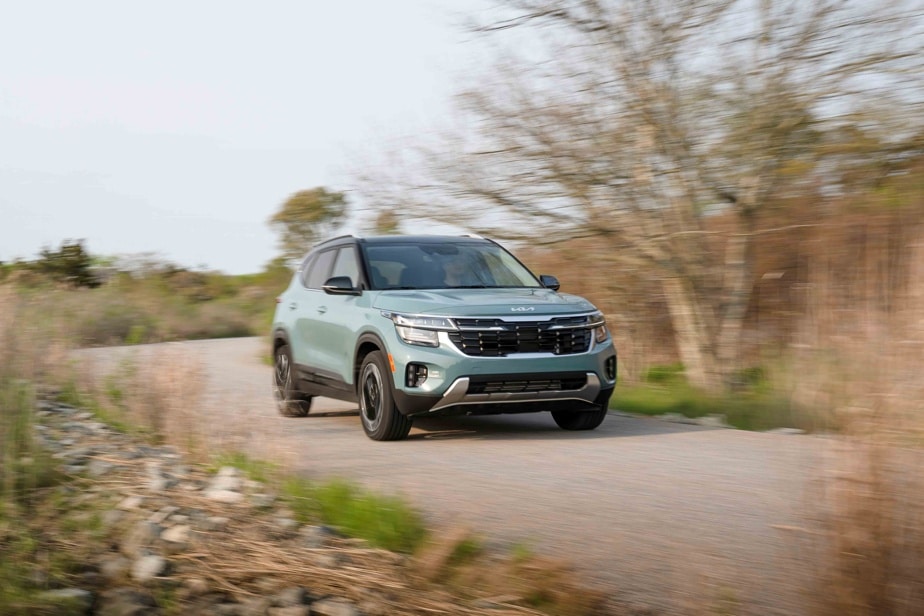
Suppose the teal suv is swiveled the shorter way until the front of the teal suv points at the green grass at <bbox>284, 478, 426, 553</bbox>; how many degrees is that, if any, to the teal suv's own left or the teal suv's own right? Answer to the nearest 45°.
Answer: approximately 45° to the teal suv's own right

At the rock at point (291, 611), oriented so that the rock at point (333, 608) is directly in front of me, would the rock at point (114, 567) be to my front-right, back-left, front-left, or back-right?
back-left

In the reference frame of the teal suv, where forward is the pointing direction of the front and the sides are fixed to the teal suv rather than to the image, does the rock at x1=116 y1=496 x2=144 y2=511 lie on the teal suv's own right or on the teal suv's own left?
on the teal suv's own right

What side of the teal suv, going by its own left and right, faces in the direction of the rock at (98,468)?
right

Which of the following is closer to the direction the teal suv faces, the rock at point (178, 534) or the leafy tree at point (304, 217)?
the rock

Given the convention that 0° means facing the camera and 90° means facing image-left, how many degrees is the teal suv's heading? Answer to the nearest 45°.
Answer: approximately 315°

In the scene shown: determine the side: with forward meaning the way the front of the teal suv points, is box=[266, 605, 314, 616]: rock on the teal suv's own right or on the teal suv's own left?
on the teal suv's own right

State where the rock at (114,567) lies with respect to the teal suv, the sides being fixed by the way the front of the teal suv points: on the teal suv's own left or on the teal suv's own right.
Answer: on the teal suv's own right

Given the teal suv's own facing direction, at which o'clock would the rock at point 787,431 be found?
The rock is roughly at 10 o'clock from the teal suv.

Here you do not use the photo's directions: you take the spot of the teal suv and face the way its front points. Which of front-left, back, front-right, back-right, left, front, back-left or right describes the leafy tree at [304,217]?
back-left
